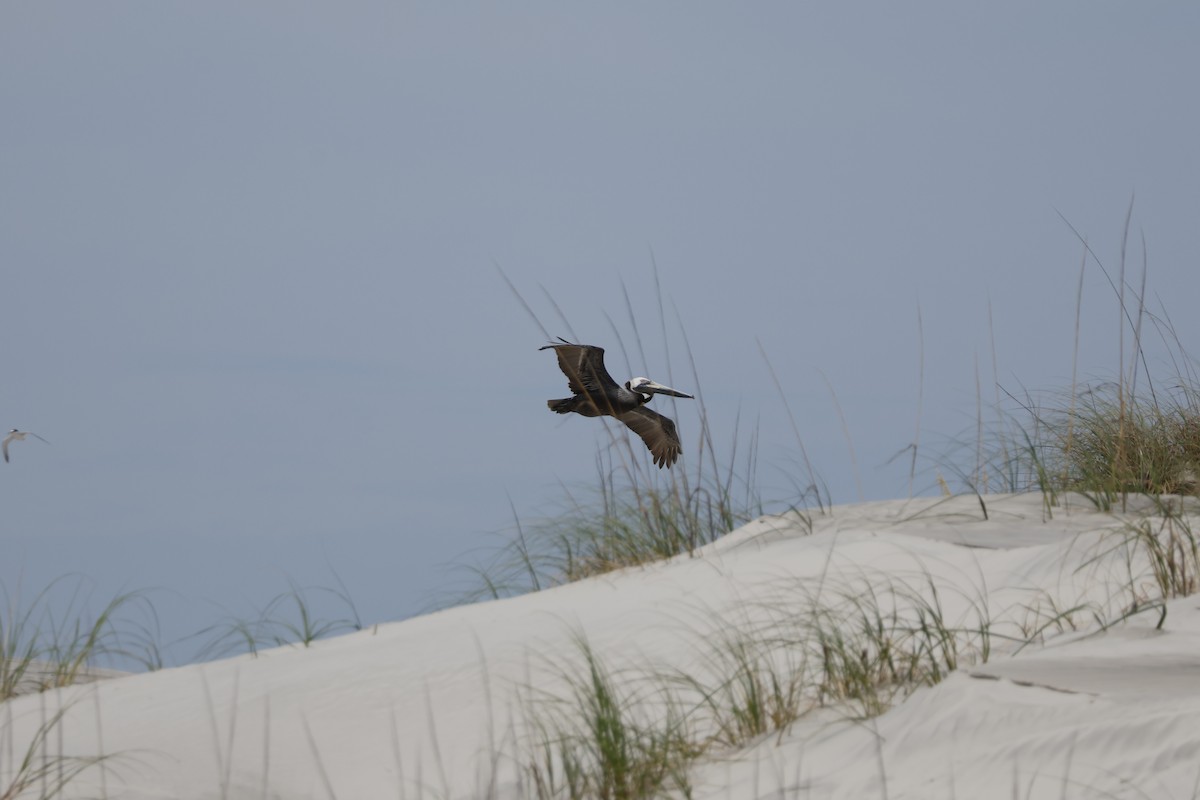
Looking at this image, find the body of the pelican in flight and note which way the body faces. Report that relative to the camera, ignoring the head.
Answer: to the viewer's right

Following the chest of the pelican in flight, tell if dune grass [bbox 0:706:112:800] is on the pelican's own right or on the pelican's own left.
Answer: on the pelican's own right

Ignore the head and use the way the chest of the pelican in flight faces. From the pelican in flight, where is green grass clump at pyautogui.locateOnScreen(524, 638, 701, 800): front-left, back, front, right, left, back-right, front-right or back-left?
right
